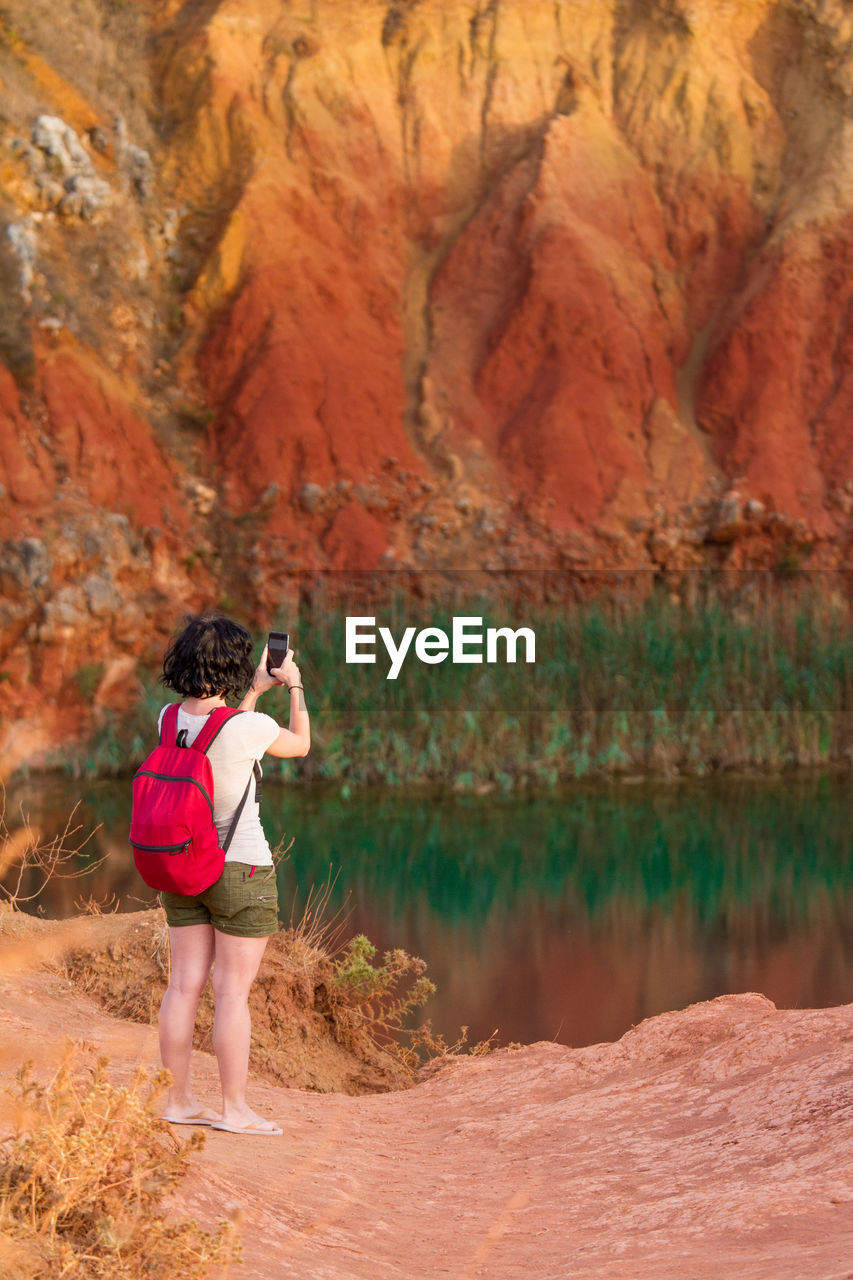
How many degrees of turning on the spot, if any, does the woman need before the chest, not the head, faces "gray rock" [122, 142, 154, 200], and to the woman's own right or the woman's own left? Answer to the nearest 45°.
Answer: approximately 45° to the woman's own left

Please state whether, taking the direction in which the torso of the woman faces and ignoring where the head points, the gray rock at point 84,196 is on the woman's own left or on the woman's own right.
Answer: on the woman's own left

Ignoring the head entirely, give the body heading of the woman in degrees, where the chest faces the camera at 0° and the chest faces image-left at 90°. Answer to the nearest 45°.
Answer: approximately 225°

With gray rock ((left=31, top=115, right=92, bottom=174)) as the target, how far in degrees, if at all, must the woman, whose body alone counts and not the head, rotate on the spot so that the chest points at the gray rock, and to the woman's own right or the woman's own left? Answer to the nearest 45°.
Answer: approximately 45° to the woman's own left

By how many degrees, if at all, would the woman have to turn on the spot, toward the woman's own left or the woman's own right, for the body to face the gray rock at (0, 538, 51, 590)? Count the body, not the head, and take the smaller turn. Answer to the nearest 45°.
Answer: approximately 45° to the woman's own left

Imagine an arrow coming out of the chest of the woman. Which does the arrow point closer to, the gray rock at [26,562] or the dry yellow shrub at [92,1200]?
the gray rock

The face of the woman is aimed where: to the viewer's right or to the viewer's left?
to the viewer's right
